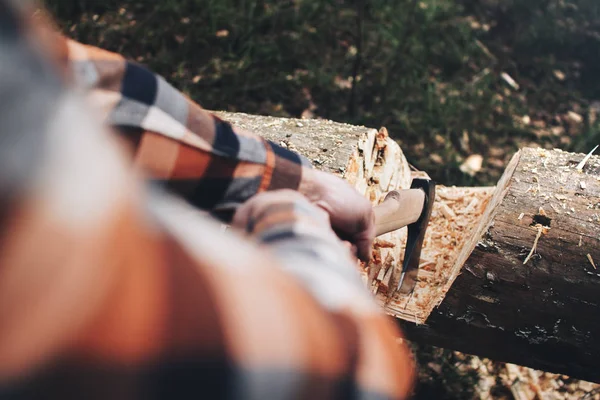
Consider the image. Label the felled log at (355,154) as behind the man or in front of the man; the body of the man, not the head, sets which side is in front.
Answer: in front

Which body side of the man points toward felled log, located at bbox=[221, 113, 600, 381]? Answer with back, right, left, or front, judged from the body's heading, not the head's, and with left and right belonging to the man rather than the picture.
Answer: front

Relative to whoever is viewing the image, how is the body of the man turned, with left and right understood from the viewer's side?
facing away from the viewer and to the right of the viewer

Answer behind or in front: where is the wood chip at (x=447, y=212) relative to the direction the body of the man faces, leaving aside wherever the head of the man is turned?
in front
